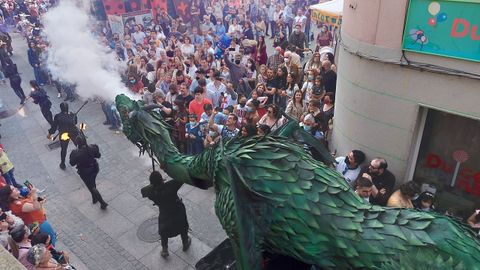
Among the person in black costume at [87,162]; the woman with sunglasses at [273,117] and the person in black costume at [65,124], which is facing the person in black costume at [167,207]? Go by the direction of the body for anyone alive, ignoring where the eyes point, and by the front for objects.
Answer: the woman with sunglasses

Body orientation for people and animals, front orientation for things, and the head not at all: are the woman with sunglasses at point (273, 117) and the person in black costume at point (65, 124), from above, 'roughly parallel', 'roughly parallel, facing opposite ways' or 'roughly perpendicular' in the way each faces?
roughly perpendicular

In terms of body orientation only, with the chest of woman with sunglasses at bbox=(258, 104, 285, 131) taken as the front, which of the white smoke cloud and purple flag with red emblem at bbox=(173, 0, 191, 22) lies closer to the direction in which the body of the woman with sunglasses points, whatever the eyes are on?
the white smoke cloud
